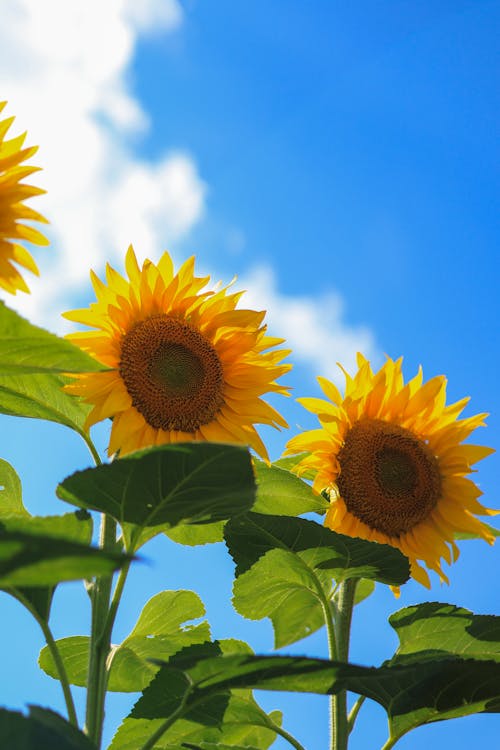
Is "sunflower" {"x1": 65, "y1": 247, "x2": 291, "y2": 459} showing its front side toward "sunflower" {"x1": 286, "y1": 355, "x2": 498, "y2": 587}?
no

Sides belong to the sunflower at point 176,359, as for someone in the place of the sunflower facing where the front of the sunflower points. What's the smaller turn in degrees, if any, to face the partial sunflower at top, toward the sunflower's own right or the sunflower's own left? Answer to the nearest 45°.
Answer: approximately 45° to the sunflower's own right

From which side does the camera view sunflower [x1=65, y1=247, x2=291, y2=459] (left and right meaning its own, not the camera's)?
front
